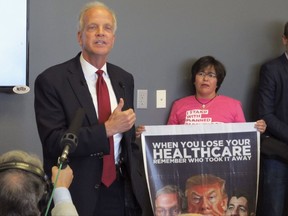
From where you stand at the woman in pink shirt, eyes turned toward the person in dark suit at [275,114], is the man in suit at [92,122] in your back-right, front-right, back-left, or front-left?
back-right

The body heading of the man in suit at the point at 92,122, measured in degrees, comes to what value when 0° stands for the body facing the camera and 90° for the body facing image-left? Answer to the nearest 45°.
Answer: approximately 315°

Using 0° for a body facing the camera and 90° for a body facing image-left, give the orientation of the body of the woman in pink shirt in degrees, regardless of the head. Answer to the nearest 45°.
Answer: approximately 0°

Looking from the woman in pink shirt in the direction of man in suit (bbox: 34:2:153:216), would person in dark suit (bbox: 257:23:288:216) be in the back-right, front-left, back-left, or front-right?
back-left

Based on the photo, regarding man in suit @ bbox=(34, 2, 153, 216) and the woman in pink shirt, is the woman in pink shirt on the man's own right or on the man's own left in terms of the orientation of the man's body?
on the man's own left
